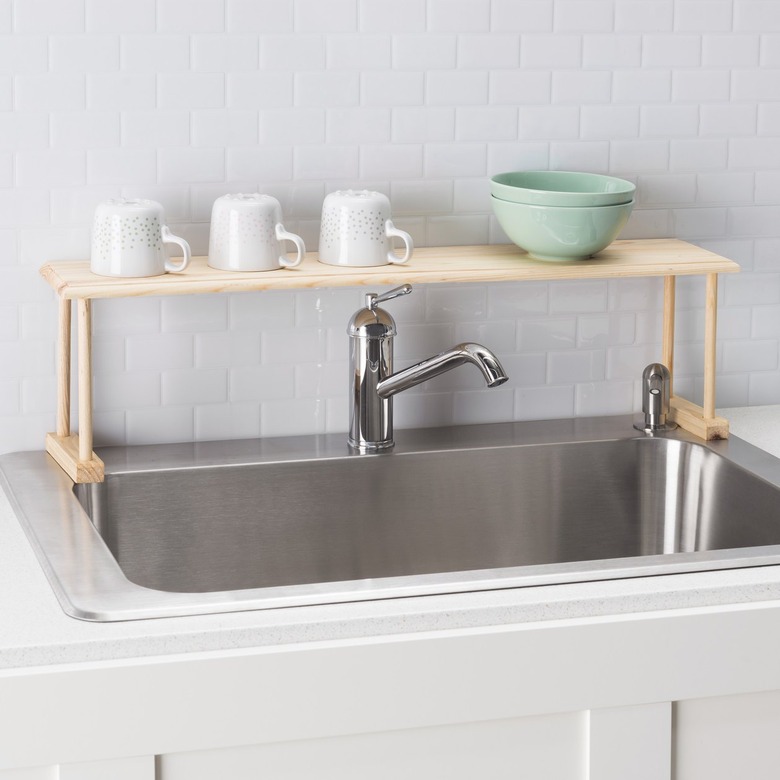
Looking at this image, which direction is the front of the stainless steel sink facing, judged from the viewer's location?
facing the viewer
